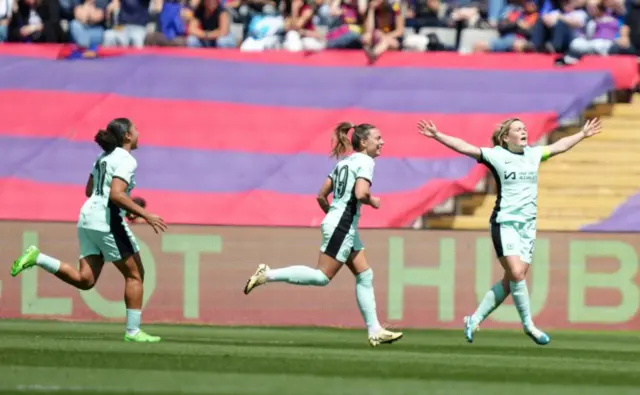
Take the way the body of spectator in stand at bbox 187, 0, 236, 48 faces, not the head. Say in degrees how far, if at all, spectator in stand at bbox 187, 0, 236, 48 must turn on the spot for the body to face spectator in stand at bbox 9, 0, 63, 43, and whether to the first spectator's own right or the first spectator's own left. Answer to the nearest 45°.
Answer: approximately 90° to the first spectator's own right

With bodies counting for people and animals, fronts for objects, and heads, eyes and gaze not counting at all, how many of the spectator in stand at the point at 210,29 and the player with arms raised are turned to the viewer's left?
0

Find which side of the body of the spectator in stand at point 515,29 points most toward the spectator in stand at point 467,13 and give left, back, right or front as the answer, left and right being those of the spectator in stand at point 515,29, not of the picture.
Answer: right

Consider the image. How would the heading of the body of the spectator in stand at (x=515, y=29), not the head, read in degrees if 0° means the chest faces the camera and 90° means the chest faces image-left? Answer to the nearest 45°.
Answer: approximately 45°

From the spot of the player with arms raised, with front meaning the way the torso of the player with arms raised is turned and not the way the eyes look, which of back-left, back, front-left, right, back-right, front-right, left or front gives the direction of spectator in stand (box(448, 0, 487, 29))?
back-left

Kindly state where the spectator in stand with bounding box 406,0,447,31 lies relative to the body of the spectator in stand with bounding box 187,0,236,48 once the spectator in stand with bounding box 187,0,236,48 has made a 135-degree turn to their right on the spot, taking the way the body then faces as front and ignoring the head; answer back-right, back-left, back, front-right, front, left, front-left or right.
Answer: back-right

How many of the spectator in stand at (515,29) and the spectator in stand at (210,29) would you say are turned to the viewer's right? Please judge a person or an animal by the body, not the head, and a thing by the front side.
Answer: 0

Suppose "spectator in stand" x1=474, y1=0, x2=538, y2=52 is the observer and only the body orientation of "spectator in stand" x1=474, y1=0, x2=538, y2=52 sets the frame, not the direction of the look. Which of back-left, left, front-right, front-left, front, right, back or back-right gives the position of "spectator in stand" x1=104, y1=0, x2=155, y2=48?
front-right

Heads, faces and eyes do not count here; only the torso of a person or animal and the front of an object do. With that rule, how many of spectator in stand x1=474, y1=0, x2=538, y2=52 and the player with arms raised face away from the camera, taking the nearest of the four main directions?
0

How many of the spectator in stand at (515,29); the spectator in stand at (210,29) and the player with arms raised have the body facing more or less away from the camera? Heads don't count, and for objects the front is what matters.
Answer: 0

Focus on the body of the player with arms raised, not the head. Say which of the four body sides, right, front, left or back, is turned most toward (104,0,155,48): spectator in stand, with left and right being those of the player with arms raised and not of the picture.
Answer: back

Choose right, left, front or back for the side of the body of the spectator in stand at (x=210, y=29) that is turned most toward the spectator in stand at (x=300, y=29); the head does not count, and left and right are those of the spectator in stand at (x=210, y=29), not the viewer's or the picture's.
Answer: left

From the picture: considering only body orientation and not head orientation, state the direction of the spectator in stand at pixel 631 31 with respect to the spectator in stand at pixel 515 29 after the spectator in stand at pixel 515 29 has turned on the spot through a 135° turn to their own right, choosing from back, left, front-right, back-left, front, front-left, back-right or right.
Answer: right

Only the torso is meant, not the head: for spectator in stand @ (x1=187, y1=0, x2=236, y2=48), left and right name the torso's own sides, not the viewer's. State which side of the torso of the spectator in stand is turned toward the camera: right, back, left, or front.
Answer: front
